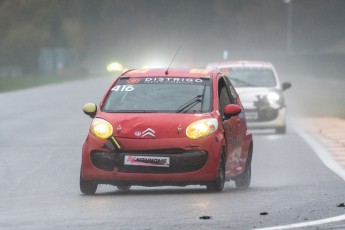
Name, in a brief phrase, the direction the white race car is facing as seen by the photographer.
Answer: facing the viewer

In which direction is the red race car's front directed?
toward the camera

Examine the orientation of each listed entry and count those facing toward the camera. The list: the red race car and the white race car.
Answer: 2

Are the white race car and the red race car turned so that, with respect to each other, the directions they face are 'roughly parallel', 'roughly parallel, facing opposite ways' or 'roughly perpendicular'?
roughly parallel

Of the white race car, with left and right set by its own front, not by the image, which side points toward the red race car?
front

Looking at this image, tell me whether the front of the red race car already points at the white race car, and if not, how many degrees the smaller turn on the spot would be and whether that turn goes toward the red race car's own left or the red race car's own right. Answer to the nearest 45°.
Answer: approximately 180°
